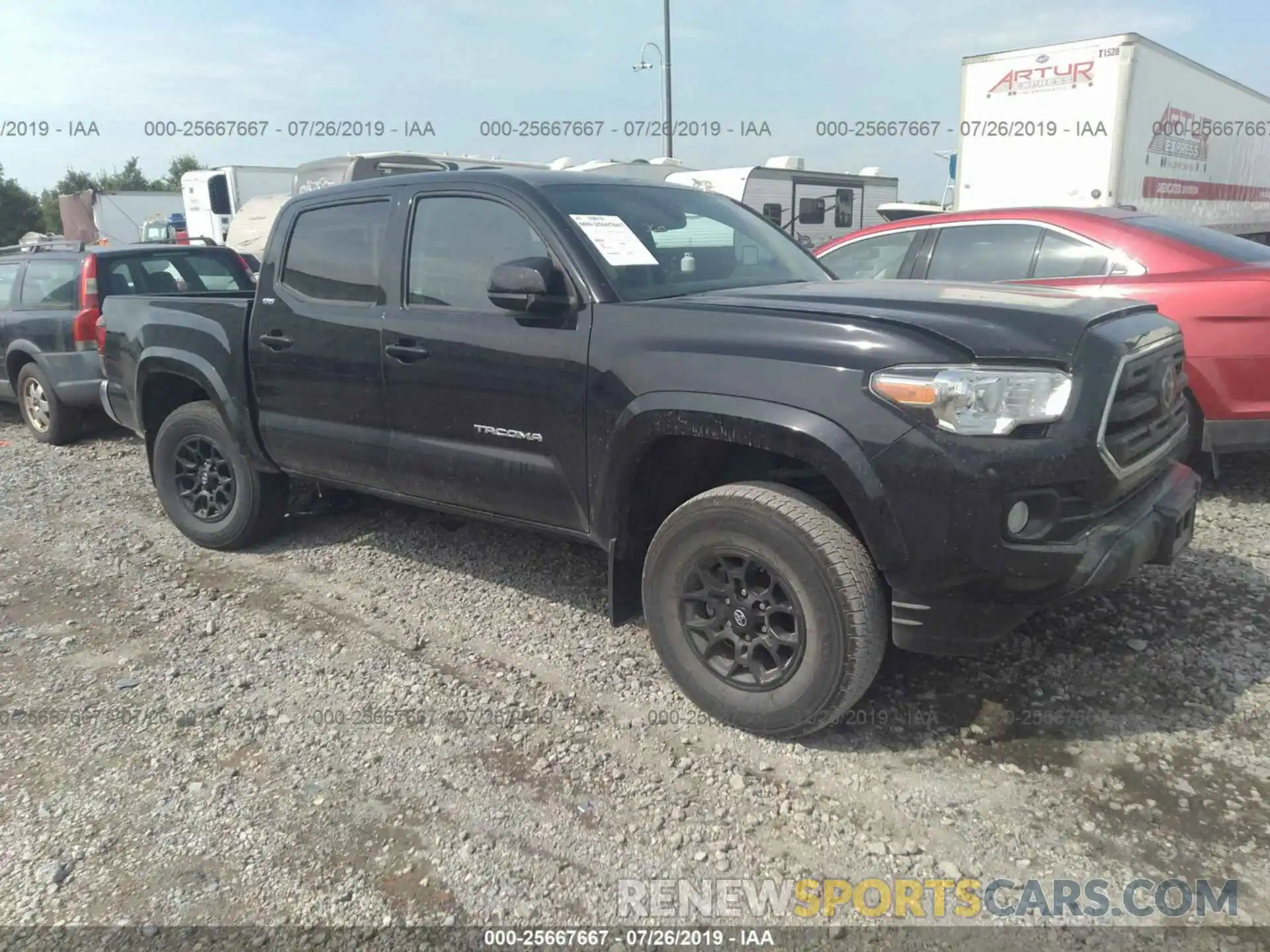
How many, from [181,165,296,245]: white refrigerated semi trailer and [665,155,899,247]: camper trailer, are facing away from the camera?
0

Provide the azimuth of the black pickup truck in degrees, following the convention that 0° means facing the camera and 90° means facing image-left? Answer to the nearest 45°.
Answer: approximately 315°

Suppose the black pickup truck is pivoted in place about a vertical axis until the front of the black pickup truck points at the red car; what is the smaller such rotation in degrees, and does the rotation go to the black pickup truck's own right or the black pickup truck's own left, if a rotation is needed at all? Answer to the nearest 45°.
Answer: approximately 90° to the black pickup truck's own left

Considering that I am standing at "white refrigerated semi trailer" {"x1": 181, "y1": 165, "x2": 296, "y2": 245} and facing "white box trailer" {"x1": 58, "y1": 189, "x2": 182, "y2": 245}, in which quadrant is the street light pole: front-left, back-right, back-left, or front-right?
back-right

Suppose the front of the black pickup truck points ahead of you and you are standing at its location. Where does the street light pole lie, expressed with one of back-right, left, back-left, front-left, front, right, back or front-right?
back-left

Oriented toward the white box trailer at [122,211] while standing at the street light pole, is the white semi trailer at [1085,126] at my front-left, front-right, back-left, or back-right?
back-left
